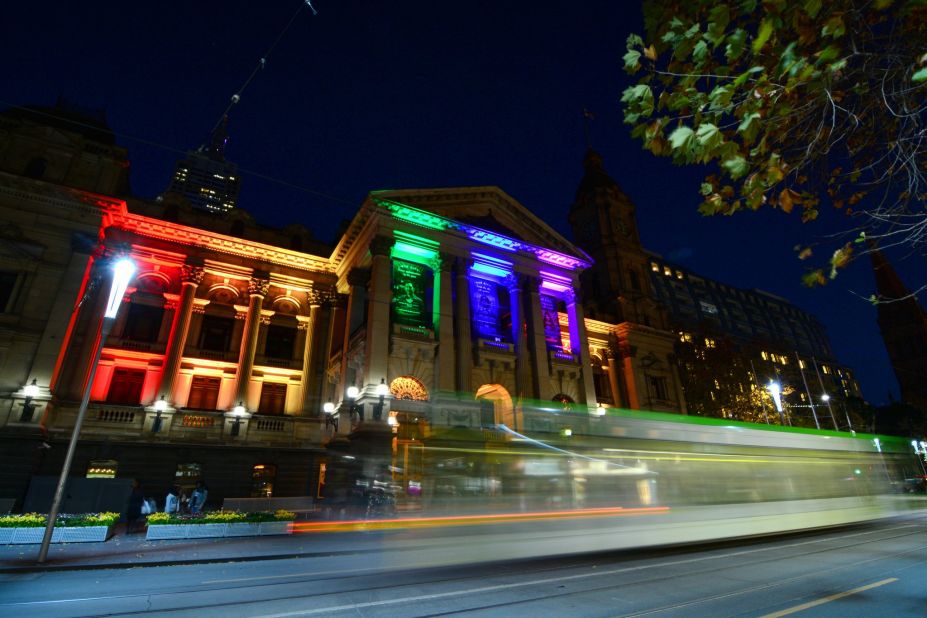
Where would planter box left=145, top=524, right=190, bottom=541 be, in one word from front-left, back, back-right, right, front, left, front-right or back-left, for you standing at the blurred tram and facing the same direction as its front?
back-left

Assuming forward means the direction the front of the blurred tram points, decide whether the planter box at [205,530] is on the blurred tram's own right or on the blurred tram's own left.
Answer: on the blurred tram's own left

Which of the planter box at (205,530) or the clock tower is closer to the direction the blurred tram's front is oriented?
the clock tower

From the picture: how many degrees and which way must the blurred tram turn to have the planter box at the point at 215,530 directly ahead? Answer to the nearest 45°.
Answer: approximately 135° to its left

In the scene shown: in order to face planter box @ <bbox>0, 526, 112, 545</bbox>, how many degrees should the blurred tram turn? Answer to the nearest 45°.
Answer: approximately 135° to its left

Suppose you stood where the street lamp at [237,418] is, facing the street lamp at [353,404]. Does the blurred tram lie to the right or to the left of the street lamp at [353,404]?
right

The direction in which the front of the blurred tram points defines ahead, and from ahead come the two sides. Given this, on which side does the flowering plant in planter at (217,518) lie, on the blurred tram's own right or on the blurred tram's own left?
on the blurred tram's own left

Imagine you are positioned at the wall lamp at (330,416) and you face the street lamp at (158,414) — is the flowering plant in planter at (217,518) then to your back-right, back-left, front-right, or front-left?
front-left

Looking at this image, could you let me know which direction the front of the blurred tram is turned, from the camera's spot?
facing away from the viewer and to the right of the viewer

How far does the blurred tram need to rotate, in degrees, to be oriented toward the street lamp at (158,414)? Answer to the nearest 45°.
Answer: approximately 135° to its left

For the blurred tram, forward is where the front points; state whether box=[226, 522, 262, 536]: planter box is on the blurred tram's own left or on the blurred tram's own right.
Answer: on the blurred tram's own left

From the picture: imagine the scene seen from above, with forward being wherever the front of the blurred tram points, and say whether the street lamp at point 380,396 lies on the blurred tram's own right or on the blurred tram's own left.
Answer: on the blurred tram's own left

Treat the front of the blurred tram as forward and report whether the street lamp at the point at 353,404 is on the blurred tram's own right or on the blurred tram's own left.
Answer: on the blurred tram's own left
